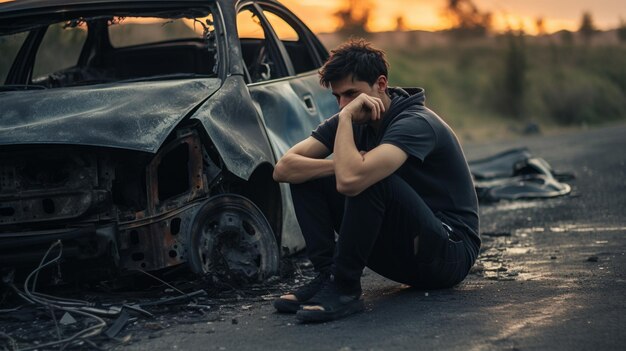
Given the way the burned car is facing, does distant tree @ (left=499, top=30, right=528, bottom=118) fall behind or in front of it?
behind

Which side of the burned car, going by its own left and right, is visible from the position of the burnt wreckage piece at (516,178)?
back

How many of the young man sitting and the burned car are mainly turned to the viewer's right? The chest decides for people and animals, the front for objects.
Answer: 0

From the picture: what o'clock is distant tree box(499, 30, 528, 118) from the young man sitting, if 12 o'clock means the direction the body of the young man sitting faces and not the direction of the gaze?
The distant tree is roughly at 5 o'clock from the young man sitting.

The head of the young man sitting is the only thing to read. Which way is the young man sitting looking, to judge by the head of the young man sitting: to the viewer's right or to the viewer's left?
to the viewer's left

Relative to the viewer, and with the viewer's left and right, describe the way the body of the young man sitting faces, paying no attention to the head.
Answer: facing the viewer and to the left of the viewer

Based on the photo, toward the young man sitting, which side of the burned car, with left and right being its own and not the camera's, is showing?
left
